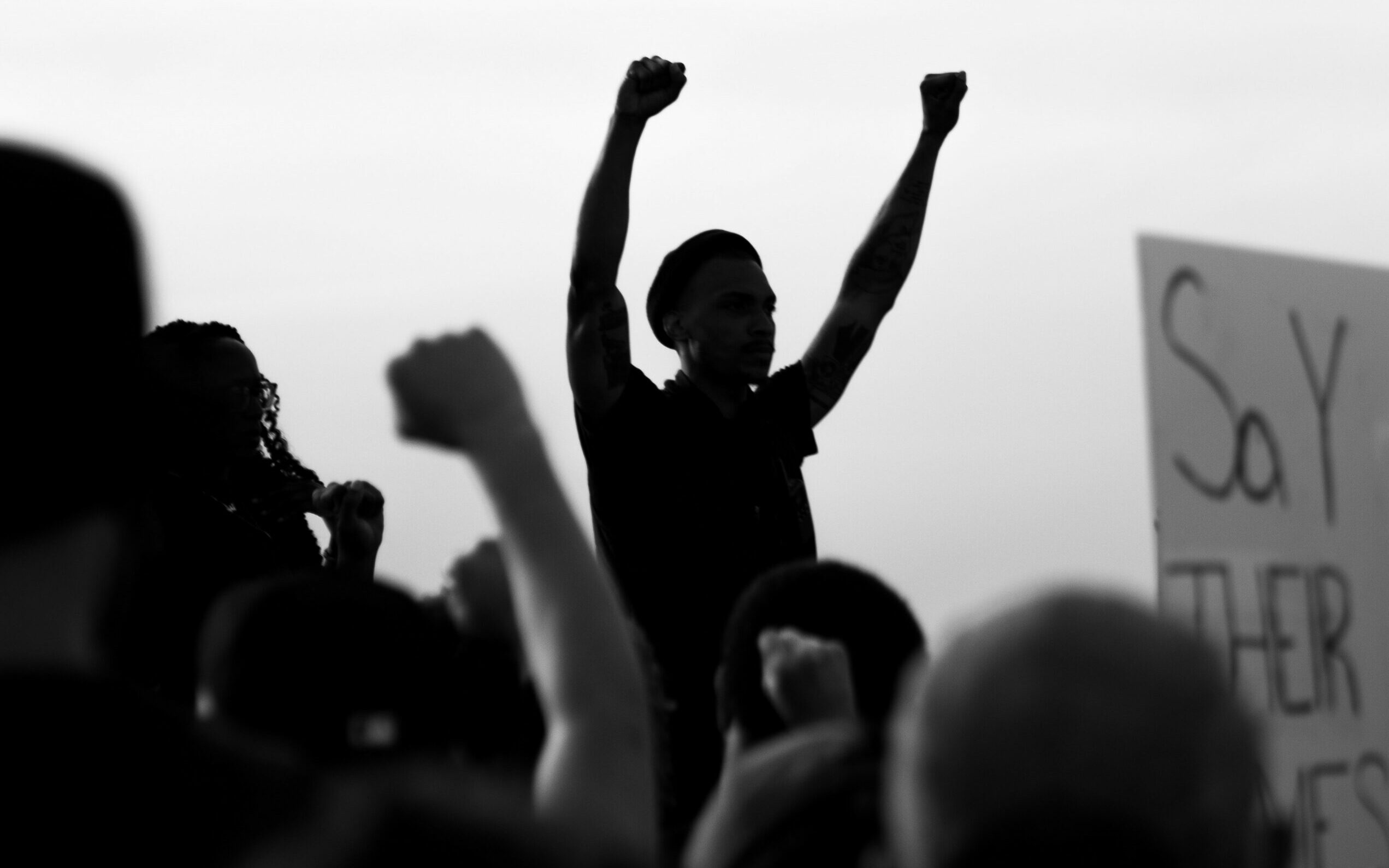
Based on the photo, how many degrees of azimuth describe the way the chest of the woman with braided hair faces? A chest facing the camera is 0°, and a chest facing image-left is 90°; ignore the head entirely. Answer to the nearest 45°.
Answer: approximately 315°

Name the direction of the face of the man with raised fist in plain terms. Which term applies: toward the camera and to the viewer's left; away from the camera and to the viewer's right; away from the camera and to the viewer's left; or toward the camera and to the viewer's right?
toward the camera and to the viewer's right

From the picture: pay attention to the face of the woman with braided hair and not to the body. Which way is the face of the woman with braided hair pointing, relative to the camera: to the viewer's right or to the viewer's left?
to the viewer's right

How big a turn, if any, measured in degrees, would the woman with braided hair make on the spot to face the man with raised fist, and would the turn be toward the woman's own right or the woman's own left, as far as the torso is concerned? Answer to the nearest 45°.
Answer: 0° — they already face them

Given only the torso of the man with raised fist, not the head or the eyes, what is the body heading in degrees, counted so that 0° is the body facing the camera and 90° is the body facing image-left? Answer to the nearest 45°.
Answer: approximately 315°
